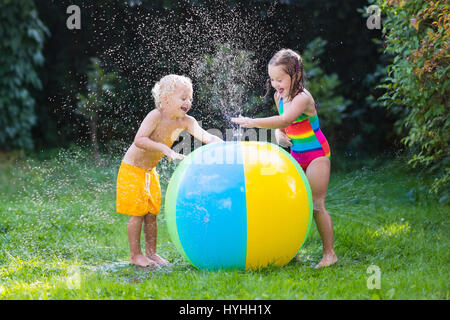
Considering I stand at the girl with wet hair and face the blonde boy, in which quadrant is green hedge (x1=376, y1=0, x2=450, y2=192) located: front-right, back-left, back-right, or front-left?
back-right

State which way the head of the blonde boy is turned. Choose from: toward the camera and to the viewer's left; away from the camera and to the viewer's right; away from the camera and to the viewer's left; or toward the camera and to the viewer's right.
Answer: toward the camera and to the viewer's right

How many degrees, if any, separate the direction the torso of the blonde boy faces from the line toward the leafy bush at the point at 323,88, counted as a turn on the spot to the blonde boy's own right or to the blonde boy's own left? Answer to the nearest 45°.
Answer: approximately 90° to the blonde boy's own left

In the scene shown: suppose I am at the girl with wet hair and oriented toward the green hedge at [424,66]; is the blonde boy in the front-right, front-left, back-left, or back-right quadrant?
back-left

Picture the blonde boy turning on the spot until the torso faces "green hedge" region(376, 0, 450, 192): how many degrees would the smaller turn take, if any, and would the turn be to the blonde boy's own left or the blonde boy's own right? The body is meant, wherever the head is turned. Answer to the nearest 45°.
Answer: approximately 45° to the blonde boy's own left

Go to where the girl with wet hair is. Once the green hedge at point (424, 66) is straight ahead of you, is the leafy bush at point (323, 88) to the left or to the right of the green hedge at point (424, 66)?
left

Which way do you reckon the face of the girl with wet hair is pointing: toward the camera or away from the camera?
toward the camera

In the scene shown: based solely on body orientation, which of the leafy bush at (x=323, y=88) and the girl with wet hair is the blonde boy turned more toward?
the girl with wet hair

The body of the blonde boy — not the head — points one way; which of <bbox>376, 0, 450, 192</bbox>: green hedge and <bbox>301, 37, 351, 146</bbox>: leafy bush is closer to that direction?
the green hedge

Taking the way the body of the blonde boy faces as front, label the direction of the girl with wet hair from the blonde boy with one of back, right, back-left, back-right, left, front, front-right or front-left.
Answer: front-left

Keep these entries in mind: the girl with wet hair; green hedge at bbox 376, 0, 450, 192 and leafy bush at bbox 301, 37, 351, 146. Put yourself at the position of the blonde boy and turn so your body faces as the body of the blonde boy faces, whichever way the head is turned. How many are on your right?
0
